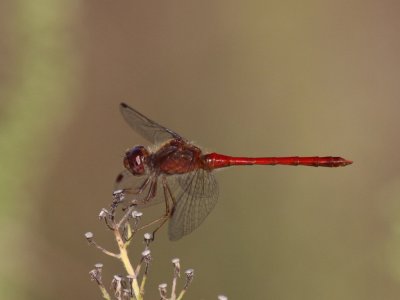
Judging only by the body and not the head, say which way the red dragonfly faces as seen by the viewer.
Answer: to the viewer's left
